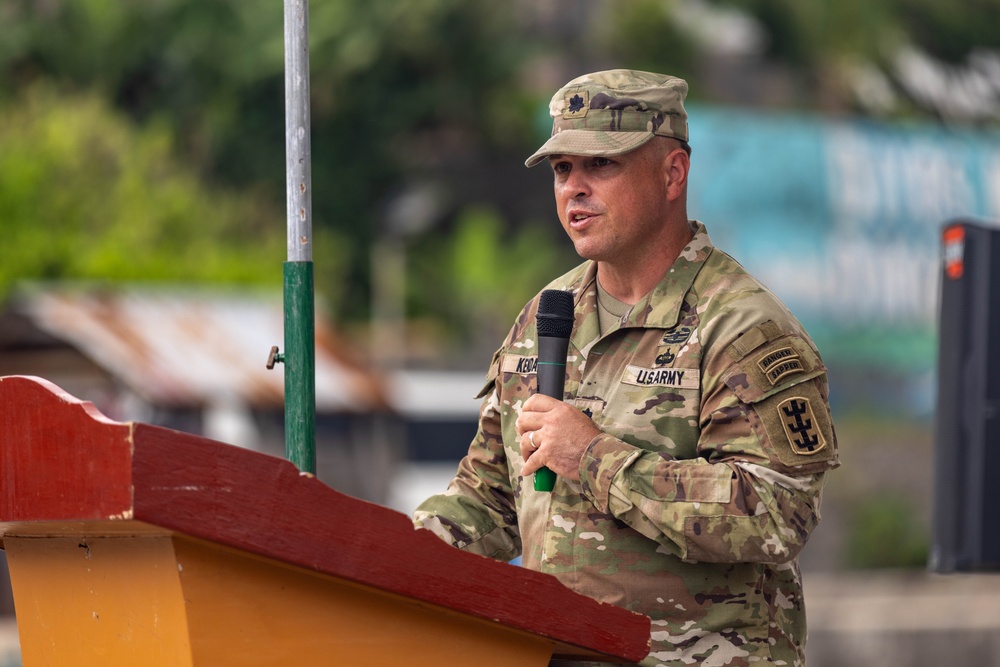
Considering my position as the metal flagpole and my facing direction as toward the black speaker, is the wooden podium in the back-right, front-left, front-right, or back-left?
back-right

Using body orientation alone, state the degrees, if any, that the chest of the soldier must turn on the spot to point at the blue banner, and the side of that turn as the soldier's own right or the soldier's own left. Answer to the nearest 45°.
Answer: approximately 135° to the soldier's own right

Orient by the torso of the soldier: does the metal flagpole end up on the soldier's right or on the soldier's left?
on the soldier's right

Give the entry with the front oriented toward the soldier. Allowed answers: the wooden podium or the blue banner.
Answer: the blue banner

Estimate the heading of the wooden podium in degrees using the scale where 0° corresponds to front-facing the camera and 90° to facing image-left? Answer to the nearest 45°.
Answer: approximately 45°

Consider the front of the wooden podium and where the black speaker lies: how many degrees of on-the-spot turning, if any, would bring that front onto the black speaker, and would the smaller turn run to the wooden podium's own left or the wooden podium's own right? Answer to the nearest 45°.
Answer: approximately 180°

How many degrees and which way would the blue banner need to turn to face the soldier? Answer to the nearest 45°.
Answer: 0° — it already faces them
